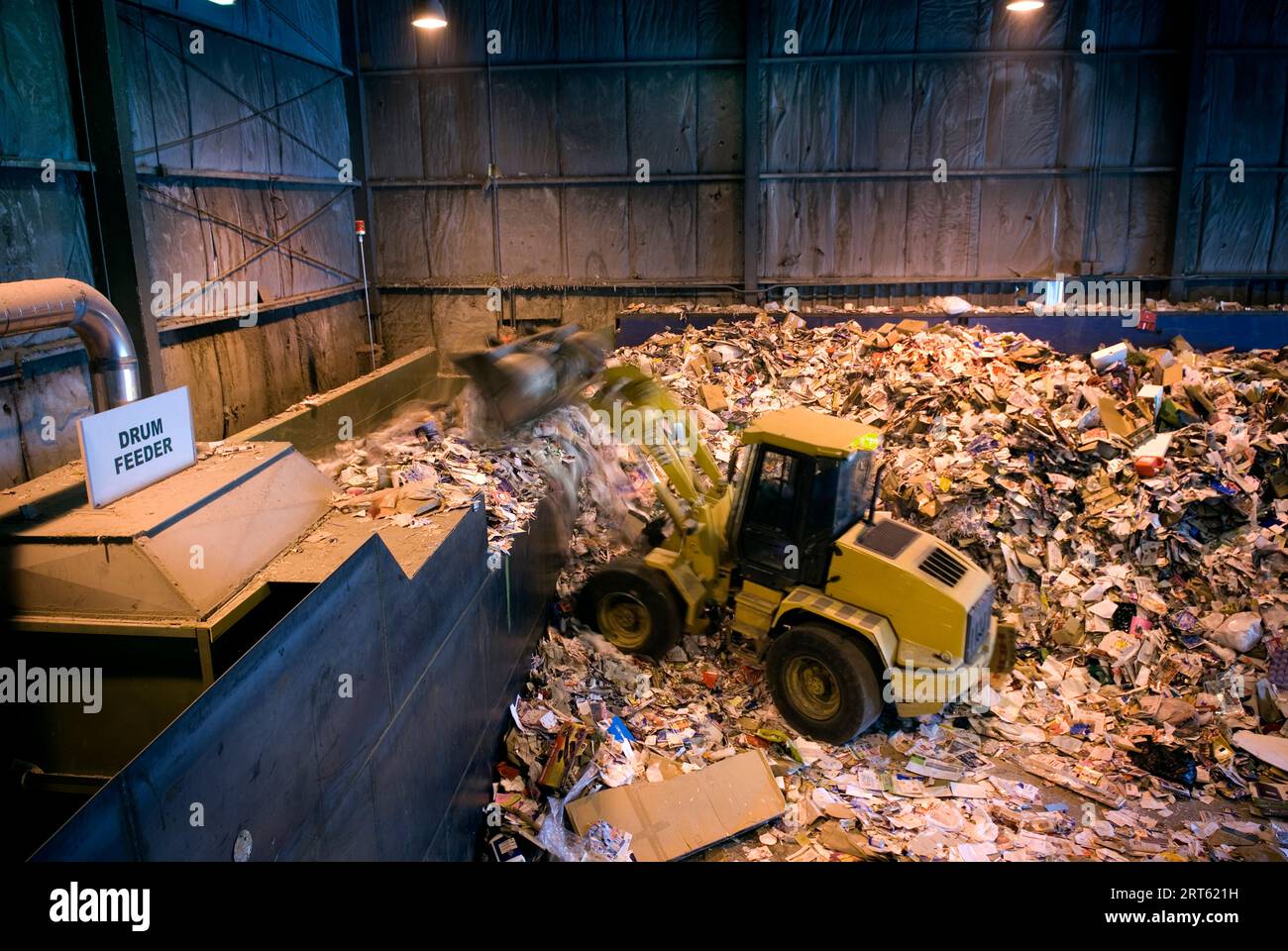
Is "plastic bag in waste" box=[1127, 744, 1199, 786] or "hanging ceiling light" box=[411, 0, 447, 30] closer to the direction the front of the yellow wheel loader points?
the hanging ceiling light

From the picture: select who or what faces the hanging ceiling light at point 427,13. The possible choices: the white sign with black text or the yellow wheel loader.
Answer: the yellow wheel loader

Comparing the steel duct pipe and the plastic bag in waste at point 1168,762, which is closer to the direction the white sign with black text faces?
the plastic bag in waste

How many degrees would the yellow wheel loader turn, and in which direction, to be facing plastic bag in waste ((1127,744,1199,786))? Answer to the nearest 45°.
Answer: approximately 135° to its right

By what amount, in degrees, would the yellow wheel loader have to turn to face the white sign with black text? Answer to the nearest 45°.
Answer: approximately 90° to its left

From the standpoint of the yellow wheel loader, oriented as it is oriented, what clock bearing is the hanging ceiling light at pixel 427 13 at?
The hanging ceiling light is roughly at 12 o'clock from the yellow wheel loader.

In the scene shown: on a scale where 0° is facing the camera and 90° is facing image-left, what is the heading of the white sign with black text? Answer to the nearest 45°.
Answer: approximately 315°

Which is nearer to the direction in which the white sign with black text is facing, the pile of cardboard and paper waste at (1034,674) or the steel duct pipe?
the pile of cardboard and paper waste

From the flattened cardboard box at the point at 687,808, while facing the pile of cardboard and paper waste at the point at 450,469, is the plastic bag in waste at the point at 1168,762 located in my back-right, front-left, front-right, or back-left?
back-right

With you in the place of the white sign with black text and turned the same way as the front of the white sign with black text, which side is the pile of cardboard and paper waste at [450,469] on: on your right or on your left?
on your left

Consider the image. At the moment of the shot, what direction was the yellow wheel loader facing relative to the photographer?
facing away from the viewer and to the left of the viewer
